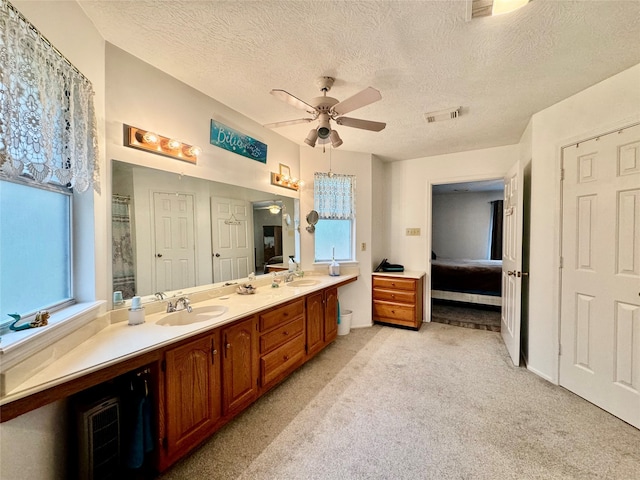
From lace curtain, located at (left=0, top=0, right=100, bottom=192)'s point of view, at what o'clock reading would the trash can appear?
The trash can is roughly at 10 o'clock from the lace curtain.

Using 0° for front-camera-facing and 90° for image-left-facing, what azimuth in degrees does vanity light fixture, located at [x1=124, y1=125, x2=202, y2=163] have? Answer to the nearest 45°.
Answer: approximately 315°

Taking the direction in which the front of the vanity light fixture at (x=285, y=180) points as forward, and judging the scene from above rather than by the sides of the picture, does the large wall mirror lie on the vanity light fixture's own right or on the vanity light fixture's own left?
on the vanity light fixture's own right

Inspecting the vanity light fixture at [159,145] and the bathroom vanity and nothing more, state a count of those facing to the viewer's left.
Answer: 0

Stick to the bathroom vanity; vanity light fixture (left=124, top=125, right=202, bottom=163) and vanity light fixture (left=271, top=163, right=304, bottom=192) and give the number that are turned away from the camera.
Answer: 0

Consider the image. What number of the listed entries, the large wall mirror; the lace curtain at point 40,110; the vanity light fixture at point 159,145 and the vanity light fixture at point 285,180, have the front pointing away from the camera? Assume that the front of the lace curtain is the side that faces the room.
0

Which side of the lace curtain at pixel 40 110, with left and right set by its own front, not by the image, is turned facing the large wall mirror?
left

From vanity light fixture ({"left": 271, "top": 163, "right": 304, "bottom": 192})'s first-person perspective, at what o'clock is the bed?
The bed is roughly at 10 o'clock from the vanity light fixture.

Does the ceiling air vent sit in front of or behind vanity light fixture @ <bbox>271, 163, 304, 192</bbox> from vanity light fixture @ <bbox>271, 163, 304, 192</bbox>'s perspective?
in front

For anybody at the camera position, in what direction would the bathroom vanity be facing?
facing the viewer and to the right of the viewer

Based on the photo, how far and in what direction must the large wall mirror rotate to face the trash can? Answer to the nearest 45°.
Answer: approximately 45° to its left

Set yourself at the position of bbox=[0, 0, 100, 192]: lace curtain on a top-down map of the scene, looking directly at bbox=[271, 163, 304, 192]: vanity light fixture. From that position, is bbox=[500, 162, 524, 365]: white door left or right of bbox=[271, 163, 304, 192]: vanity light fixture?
right

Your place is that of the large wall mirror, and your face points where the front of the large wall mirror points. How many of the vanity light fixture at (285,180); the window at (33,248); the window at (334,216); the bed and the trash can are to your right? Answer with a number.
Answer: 1

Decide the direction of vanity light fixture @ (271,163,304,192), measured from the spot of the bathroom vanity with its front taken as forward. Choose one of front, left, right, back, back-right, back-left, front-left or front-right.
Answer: left

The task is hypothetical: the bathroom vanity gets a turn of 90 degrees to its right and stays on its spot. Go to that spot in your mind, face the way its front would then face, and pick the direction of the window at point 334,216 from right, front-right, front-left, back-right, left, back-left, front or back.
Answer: back

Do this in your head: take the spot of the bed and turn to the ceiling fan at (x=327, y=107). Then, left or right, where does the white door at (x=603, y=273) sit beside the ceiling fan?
left
